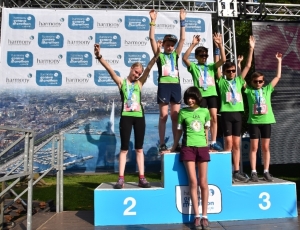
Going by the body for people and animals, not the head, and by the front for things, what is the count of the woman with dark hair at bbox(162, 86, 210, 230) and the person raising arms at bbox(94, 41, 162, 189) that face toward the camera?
2

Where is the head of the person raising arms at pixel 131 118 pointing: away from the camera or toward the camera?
toward the camera

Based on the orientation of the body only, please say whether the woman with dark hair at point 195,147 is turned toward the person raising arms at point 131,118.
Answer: no

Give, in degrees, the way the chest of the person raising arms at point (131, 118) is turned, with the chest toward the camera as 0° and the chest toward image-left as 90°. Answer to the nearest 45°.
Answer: approximately 0°

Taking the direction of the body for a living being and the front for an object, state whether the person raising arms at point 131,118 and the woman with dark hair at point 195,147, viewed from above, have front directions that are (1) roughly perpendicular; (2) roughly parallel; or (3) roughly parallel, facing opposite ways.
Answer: roughly parallel

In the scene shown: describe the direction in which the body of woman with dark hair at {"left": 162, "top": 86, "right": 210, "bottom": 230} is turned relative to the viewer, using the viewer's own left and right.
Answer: facing the viewer
